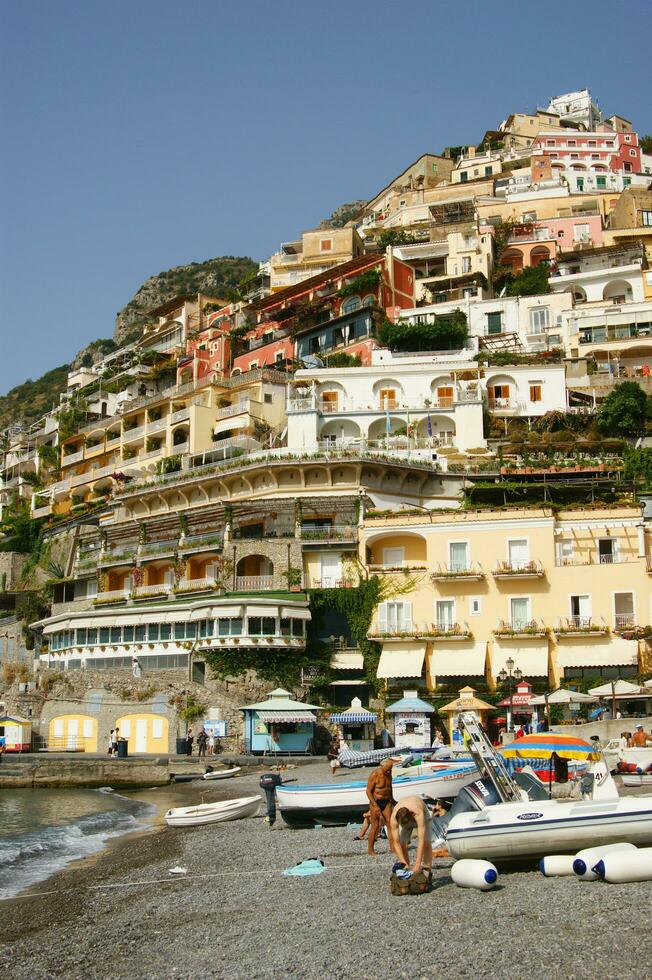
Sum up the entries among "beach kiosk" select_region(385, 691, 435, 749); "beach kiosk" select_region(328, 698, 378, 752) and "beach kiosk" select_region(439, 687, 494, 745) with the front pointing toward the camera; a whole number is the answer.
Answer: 3

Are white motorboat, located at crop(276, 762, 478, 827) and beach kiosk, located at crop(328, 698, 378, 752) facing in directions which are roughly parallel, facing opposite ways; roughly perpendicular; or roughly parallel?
roughly perpendicular

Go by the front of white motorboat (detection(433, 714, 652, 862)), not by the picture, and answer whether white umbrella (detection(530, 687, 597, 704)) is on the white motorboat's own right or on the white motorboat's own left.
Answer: on the white motorboat's own left

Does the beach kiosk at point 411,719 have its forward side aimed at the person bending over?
yes

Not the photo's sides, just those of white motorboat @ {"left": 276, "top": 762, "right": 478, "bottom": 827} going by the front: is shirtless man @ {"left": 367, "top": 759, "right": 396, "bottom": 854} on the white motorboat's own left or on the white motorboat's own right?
on the white motorboat's own right

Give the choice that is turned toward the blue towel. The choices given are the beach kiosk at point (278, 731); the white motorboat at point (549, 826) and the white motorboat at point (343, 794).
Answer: the beach kiosk

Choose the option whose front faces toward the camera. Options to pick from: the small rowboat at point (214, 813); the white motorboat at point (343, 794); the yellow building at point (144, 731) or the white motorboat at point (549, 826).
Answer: the yellow building

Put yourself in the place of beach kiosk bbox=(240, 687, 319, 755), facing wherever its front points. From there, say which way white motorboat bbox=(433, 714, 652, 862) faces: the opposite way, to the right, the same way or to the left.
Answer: to the left

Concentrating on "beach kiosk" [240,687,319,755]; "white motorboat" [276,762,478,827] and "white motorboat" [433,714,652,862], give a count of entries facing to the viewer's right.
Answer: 2

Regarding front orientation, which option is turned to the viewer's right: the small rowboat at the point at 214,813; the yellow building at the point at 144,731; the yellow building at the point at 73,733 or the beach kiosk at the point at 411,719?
the small rowboat

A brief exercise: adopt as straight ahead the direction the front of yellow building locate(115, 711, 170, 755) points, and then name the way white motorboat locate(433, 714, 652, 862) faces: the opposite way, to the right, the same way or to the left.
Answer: to the left

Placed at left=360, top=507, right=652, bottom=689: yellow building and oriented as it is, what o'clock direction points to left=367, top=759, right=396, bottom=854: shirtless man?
The shirtless man is roughly at 12 o'clock from the yellow building.

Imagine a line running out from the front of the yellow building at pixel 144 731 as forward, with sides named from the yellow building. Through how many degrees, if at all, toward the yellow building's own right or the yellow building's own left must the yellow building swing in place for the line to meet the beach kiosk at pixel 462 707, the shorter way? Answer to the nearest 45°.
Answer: approximately 45° to the yellow building's own left

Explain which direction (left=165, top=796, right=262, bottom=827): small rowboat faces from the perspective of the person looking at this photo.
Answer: facing to the right of the viewer
